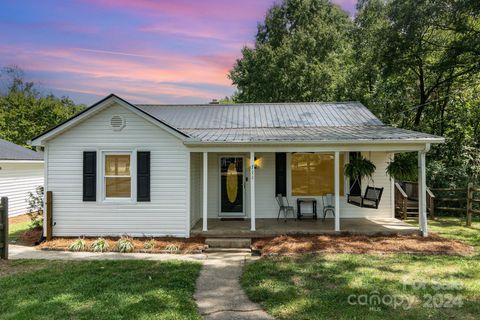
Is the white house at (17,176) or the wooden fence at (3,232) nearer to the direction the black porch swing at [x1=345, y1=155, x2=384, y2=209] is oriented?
the wooden fence

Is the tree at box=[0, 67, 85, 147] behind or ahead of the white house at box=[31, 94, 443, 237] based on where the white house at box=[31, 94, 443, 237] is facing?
behind

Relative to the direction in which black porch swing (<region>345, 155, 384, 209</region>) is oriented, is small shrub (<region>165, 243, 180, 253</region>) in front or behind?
in front

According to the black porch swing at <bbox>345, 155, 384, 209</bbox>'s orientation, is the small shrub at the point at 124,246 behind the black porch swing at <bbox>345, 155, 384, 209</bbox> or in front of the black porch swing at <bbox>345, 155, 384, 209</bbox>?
in front

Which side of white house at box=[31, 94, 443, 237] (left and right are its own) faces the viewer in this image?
front

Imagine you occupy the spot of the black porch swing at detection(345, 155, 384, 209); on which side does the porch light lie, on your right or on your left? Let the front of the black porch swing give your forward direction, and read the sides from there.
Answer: on your right

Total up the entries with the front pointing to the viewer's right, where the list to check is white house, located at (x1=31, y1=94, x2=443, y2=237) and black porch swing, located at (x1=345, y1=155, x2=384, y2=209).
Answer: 0

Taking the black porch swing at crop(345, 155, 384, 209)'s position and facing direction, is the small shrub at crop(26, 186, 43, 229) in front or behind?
in front

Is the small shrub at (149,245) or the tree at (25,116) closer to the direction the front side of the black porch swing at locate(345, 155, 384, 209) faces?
the small shrub

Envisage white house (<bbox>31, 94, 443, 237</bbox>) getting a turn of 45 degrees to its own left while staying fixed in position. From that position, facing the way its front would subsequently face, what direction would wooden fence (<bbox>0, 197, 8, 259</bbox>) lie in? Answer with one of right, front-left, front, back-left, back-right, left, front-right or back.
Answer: right

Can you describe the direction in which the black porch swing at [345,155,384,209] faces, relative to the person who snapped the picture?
facing the viewer and to the left of the viewer

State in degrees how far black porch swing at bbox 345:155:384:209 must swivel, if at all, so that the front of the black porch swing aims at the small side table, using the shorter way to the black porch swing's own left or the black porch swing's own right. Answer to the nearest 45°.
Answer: approximately 90° to the black porch swing's own right
